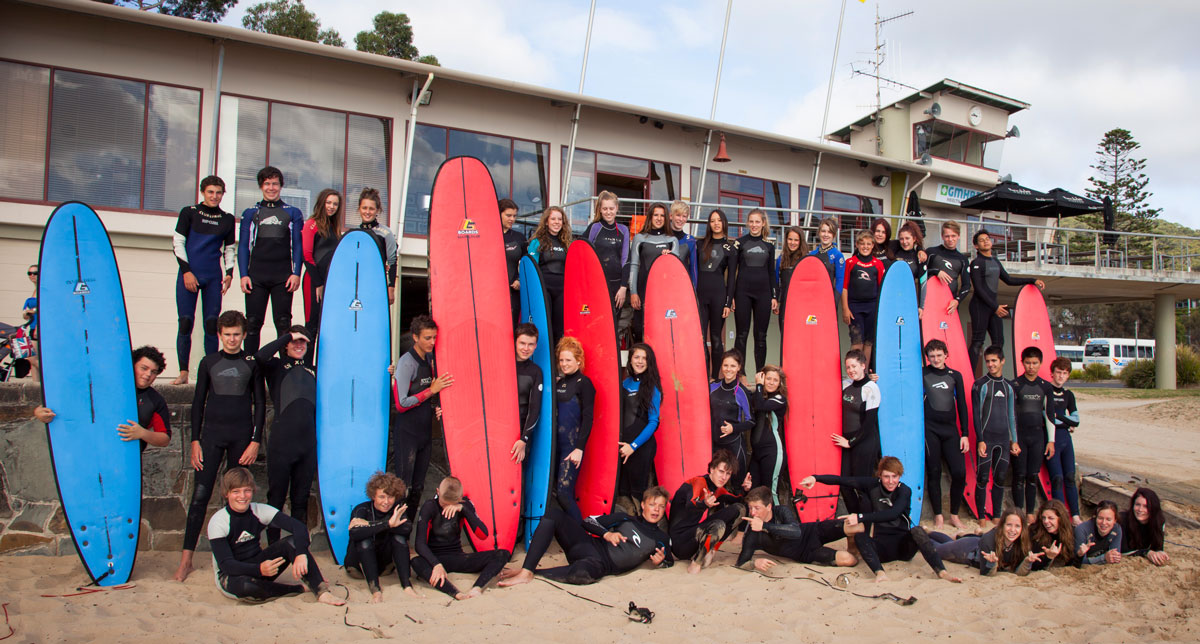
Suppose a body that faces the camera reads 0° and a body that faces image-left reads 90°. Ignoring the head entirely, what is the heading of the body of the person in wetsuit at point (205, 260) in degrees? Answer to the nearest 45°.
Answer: approximately 0°

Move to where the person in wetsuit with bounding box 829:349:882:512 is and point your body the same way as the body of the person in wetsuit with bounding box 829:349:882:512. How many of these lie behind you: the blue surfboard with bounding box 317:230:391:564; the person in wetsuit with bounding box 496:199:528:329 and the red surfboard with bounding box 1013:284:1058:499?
1

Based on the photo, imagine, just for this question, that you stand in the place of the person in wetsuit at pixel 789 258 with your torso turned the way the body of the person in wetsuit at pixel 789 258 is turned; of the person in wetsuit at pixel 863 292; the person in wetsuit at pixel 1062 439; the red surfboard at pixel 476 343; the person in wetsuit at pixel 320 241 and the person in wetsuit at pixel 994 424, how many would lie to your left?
3

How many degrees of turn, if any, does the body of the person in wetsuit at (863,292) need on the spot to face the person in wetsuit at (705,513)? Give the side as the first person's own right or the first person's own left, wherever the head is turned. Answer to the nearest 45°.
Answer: approximately 45° to the first person's own right

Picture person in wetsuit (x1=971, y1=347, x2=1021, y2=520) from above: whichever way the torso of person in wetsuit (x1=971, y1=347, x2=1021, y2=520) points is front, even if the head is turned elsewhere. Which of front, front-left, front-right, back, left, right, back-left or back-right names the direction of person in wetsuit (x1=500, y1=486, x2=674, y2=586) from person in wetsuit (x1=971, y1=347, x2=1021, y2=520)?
front-right

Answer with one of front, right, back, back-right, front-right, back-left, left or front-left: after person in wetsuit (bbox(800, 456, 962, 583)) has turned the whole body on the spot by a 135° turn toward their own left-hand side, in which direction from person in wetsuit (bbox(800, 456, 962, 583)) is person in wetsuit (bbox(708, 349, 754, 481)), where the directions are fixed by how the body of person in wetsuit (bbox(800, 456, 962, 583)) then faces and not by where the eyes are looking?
back-left
